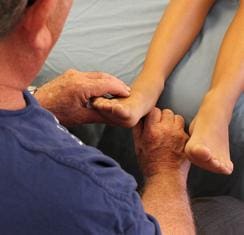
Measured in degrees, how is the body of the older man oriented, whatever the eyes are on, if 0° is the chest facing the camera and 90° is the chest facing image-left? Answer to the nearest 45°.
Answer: approximately 225°

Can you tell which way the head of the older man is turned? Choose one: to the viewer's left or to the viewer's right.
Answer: to the viewer's right
